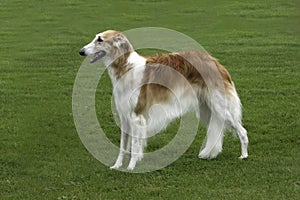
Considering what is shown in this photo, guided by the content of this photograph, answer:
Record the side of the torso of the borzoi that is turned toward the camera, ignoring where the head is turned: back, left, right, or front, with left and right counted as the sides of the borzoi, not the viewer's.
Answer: left
